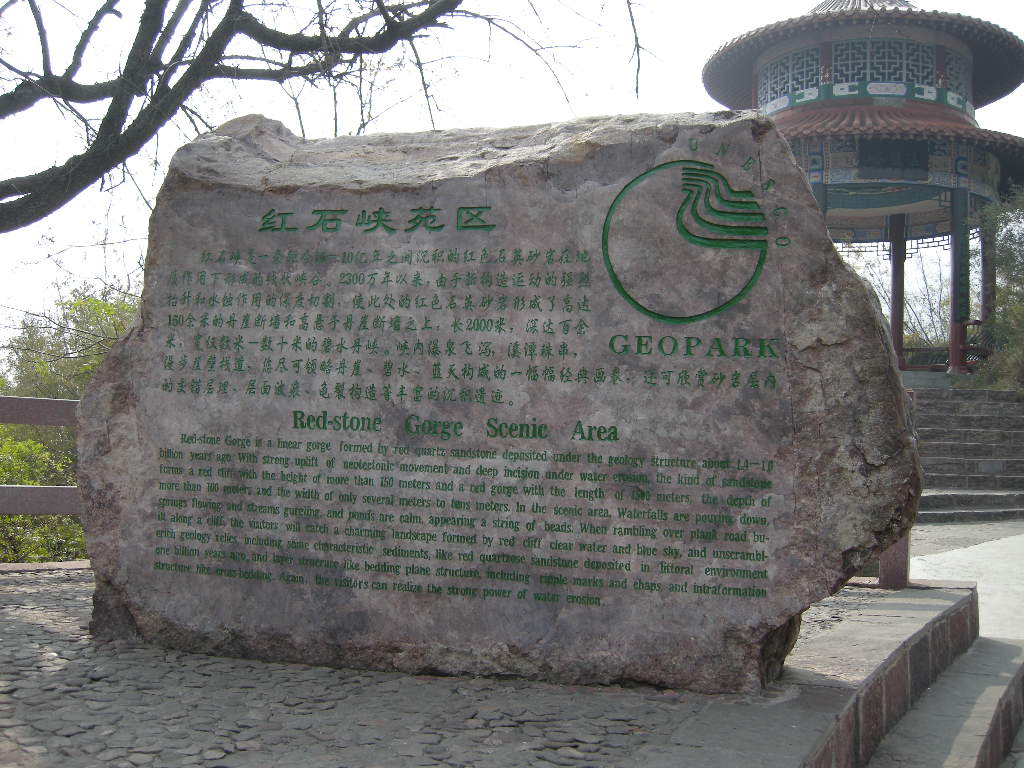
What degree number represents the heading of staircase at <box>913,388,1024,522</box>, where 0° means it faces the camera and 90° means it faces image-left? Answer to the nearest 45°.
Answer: approximately 0°

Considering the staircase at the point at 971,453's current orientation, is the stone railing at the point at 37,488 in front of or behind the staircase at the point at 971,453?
in front

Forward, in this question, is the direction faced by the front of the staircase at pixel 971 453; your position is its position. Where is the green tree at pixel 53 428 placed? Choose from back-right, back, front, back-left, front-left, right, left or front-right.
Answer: front-right

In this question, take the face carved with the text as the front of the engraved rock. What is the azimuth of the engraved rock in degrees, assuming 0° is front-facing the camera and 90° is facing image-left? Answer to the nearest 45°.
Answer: approximately 0°

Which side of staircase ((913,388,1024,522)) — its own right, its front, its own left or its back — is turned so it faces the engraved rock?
front

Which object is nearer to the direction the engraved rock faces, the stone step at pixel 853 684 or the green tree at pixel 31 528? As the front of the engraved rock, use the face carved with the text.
the stone step

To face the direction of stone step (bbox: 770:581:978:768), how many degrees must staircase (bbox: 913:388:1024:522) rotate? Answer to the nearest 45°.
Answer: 0° — it already faces it

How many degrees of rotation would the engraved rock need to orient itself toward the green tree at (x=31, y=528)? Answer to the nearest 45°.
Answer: approximately 135° to its right

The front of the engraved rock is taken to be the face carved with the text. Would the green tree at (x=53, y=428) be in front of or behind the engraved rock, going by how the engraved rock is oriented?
behind

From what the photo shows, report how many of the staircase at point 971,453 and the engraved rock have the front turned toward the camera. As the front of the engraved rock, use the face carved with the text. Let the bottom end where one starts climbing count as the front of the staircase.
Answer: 2
